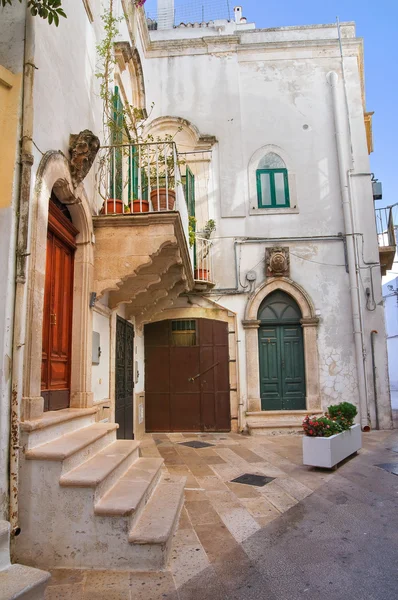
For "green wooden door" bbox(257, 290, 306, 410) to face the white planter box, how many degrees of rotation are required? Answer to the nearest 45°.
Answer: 0° — it already faces it

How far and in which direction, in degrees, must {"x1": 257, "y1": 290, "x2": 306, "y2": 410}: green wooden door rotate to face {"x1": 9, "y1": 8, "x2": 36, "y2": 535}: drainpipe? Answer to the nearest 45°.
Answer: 0° — it already faces it

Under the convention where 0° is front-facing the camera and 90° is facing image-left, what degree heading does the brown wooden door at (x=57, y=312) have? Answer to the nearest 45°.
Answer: approximately 270°

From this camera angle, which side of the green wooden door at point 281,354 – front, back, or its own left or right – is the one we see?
front

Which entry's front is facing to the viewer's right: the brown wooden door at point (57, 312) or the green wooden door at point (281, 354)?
the brown wooden door

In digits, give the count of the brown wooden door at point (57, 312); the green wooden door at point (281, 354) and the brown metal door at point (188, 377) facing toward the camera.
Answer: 2

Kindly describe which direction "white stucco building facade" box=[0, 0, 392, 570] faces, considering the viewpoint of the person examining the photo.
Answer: facing the viewer

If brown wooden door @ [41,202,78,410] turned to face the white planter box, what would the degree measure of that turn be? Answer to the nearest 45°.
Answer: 0° — it already faces it
